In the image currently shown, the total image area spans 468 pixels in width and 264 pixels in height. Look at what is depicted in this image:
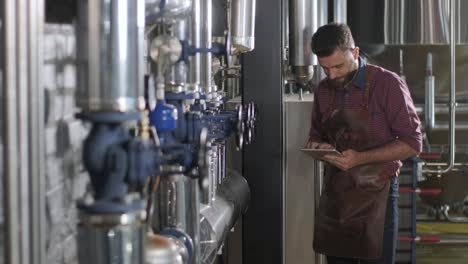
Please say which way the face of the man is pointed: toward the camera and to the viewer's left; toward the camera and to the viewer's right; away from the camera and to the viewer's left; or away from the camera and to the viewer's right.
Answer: toward the camera and to the viewer's left

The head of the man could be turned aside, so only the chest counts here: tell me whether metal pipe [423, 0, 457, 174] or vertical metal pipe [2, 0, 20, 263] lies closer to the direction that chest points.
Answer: the vertical metal pipe

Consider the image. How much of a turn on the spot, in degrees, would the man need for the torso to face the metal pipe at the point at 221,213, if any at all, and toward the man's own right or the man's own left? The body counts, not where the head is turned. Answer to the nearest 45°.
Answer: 0° — they already face it

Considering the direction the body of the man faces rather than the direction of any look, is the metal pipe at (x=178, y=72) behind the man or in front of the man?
in front

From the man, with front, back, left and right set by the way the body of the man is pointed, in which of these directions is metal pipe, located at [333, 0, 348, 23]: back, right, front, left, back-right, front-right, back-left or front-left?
back-right

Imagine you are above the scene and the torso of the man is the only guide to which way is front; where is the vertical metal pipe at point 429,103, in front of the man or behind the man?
behind

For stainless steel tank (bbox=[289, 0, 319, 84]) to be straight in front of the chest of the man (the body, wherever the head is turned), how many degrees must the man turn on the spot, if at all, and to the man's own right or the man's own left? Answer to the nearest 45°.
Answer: approximately 90° to the man's own right

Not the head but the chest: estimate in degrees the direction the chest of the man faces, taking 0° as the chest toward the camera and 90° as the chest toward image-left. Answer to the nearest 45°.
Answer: approximately 45°

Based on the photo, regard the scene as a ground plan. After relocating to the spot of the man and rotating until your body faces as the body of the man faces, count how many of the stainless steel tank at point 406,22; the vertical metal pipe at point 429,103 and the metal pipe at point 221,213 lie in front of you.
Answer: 1

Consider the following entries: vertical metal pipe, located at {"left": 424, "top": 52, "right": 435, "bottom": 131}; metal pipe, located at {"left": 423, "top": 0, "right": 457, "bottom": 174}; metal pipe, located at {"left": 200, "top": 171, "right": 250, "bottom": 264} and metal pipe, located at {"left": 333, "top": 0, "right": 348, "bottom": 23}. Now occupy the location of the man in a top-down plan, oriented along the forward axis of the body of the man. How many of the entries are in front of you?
1
